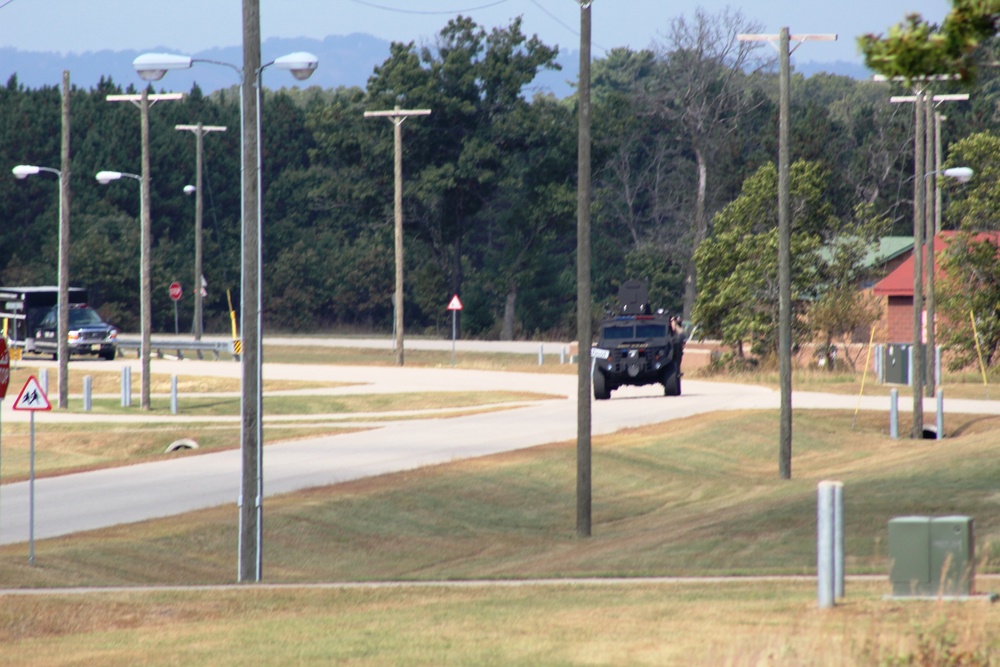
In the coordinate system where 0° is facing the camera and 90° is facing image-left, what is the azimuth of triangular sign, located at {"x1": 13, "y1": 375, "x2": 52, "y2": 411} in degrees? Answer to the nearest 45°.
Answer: approximately 0°

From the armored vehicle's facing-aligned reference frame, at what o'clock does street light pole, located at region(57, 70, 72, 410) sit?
The street light pole is roughly at 3 o'clock from the armored vehicle.

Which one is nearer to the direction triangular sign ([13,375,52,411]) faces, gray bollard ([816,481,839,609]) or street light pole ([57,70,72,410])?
the gray bollard

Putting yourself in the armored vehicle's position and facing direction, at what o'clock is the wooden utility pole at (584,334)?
The wooden utility pole is roughly at 12 o'clock from the armored vehicle.

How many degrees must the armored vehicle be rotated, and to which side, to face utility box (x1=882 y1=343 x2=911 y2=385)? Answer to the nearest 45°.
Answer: approximately 135° to its left

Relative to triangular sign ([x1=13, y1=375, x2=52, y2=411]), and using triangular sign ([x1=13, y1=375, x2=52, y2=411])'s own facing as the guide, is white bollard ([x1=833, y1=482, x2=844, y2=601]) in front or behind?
in front

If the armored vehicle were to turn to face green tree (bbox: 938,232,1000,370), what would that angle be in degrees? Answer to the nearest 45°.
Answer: approximately 135° to its left

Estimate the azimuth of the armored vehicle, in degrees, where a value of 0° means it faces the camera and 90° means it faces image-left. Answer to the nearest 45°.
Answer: approximately 0°

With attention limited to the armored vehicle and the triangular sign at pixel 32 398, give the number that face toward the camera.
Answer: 2

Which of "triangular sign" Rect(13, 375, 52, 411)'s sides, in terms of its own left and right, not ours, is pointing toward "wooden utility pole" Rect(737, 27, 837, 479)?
left

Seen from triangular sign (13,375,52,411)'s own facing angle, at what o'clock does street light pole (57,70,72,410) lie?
The street light pole is roughly at 6 o'clock from the triangular sign.
